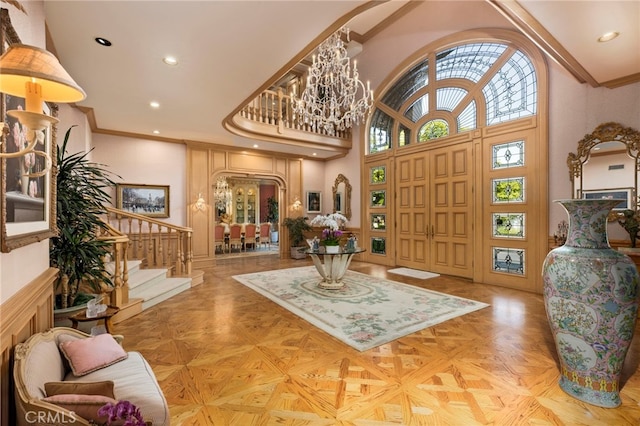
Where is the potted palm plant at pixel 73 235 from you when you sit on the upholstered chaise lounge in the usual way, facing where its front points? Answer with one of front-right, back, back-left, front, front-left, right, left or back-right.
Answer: back-left

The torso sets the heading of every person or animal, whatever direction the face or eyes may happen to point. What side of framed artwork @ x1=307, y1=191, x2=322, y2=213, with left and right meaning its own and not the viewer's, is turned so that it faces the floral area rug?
front

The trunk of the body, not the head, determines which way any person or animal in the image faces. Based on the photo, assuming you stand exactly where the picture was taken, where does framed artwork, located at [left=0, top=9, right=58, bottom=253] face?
facing the viewer and to the right of the viewer

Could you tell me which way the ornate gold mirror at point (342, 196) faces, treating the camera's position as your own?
facing the viewer and to the left of the viewer

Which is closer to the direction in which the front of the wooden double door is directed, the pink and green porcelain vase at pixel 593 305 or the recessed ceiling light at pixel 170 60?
the recessed ceiling light

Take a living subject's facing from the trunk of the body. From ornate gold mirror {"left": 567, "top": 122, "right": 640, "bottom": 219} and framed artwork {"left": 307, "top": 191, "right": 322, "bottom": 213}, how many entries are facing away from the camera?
0

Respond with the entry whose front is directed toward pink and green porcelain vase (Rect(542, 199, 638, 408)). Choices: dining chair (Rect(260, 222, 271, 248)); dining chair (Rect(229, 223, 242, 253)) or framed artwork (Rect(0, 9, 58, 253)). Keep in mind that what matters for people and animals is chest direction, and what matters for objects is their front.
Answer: the framed artwork

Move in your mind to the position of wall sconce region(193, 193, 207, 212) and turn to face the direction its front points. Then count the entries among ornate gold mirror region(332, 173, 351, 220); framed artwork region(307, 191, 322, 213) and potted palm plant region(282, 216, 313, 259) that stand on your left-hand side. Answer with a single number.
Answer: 3

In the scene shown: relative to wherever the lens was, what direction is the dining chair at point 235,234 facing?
facing away from the viewer

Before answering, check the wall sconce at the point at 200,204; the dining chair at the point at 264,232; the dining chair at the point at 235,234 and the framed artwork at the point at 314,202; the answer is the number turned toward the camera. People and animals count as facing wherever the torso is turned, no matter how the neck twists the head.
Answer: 2

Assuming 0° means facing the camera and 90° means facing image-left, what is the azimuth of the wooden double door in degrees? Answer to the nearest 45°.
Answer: approximately 45°

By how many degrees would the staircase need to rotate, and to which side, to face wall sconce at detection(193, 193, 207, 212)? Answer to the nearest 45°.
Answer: approximately 135° to its left

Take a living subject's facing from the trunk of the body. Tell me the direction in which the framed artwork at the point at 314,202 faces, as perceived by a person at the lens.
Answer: facing the viewer

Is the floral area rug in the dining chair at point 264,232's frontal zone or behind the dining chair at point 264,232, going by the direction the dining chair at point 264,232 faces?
behind
